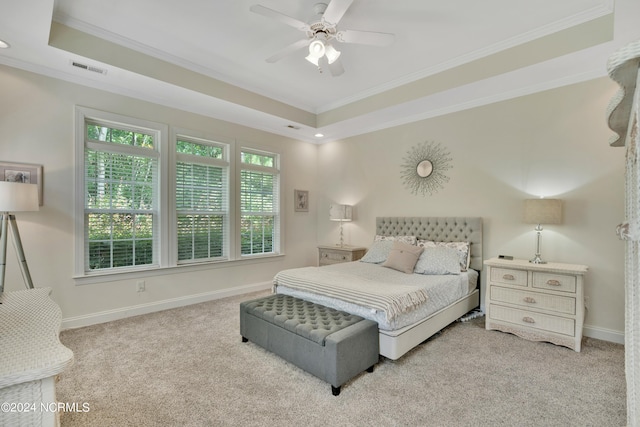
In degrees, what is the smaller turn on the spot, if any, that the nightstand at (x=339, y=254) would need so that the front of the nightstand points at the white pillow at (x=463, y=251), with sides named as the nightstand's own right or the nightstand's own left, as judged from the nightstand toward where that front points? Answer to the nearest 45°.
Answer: approximately 90° to the nightstand's own left

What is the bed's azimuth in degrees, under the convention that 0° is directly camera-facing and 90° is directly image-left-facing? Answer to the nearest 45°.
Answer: approximately 45°

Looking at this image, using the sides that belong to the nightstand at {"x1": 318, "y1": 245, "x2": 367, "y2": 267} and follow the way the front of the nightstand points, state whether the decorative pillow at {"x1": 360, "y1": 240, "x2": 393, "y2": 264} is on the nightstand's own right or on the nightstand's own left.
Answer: on the nightstand's own left

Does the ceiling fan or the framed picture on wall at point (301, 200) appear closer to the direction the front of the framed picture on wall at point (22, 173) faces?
the ceiling fan

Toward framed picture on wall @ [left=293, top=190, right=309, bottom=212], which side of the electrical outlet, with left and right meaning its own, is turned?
left

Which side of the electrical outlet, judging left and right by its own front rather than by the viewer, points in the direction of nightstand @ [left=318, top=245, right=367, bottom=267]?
left

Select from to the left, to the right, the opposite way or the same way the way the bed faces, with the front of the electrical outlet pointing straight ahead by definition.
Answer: to the right

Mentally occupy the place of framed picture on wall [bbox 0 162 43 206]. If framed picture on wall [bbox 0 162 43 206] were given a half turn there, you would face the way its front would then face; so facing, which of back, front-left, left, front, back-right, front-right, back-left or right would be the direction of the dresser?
back-right

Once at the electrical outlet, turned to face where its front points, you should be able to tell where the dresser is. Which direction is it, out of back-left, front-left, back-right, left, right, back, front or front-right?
front-left

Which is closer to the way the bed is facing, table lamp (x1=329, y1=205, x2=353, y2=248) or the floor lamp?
the floor lamp

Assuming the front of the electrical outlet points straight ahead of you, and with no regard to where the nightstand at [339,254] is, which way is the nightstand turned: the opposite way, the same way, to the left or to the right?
to the right
